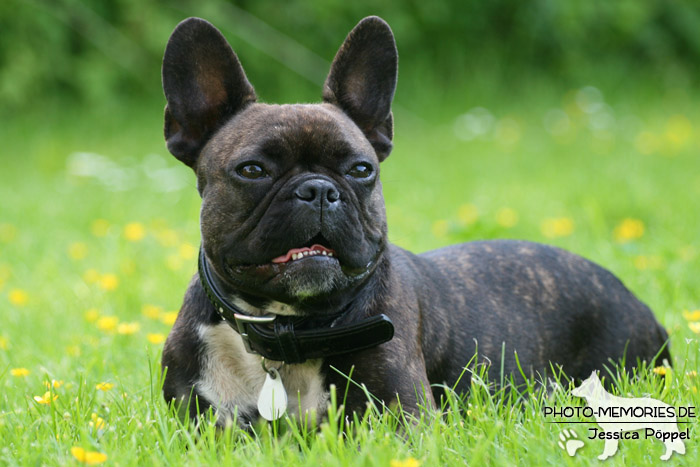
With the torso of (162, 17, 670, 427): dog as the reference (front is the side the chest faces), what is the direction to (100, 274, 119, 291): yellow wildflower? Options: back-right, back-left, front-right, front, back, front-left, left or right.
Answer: right

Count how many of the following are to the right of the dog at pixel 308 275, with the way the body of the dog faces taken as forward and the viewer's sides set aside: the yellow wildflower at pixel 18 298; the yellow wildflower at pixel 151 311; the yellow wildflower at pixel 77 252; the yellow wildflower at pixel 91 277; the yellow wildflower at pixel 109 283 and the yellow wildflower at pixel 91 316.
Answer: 6

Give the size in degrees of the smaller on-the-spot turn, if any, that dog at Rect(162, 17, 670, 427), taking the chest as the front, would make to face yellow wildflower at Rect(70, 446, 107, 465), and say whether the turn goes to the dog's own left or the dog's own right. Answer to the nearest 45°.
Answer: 0° — it already faces it

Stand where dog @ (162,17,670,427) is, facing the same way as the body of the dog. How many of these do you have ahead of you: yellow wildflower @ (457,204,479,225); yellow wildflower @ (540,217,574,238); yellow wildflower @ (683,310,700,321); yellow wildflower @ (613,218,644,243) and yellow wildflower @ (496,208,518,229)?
0

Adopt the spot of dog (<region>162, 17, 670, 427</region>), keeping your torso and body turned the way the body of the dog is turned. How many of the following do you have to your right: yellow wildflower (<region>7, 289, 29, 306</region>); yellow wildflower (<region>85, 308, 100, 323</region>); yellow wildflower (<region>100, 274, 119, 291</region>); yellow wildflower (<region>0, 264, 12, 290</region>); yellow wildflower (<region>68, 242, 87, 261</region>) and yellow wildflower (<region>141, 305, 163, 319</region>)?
6

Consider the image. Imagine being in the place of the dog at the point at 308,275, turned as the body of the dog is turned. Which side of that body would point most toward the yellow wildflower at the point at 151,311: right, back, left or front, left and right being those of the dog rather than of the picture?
right

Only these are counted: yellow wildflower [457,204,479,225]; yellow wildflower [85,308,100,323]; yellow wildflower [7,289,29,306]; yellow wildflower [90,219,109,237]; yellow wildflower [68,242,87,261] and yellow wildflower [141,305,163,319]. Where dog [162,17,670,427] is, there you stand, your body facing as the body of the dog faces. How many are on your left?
0

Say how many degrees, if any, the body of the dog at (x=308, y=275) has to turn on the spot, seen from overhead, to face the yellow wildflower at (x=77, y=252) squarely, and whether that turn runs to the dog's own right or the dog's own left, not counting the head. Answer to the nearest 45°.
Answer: approximately 90° to the dog's own right

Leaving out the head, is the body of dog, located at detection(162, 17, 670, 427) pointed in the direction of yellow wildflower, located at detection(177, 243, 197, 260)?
no

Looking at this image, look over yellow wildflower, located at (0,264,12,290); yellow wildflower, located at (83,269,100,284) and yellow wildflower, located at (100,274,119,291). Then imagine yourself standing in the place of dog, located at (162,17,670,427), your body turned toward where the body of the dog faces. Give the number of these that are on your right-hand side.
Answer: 3

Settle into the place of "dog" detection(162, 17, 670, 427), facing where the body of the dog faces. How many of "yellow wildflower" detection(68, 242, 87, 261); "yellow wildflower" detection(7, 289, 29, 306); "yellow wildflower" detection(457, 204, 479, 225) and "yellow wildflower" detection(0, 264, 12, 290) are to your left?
0

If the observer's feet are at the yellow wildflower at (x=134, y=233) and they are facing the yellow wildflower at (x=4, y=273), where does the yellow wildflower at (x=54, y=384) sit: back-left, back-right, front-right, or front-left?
front-left

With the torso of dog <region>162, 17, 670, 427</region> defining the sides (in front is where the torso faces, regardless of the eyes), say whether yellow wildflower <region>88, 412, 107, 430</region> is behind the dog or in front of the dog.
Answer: in front

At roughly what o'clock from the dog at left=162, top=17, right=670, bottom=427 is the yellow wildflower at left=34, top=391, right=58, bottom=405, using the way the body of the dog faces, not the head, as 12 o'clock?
The yellow wildflower is roughly at 1 o'clock from the dog.

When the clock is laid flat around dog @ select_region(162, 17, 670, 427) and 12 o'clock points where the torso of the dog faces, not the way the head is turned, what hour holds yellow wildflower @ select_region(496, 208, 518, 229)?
The yellow wildflower is roughly at 5 o'clock from the dog.

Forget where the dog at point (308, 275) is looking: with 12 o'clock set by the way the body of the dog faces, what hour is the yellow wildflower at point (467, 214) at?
The yellow wildflower is roughly at 5 o'clock from the dog.

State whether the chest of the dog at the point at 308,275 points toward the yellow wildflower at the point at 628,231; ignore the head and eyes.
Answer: no

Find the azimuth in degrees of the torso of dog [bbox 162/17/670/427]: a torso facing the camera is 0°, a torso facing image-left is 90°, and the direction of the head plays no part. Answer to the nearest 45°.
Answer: approximately 45°

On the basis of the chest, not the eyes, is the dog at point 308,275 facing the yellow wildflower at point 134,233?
no

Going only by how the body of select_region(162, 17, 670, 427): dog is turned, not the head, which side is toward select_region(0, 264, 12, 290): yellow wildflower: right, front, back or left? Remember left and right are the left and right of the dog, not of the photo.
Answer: right
